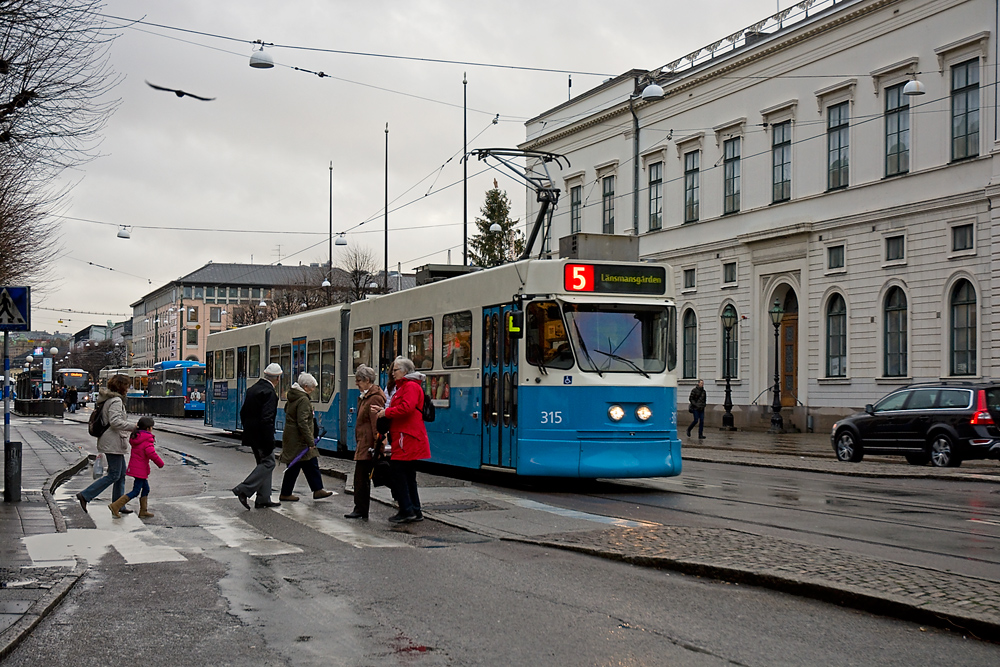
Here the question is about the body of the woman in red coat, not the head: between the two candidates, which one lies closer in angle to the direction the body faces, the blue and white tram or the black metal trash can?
the black metal trash can

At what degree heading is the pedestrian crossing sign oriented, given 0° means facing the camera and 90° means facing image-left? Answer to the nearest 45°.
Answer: approximately 0°

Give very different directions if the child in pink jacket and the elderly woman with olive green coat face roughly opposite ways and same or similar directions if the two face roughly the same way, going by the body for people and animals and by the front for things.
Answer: same or similar directions

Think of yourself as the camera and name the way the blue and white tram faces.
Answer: facing the viewer and to the right of the viewer

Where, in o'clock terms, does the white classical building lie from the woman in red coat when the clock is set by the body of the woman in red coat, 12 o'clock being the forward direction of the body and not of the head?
The white classical building is roughly at 4 o'clock from the woman in red coat.

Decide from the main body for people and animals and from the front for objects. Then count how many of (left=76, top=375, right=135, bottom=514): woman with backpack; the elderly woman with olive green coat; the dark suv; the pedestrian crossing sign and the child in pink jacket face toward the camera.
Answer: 1

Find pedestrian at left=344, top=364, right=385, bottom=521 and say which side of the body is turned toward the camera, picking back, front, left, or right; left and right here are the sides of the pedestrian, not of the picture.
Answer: left

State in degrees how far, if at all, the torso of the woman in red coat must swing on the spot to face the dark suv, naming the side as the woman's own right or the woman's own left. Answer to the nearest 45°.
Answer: approximately 135° to the woman's own right

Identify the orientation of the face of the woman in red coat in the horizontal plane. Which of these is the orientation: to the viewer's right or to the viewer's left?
to the viewer's left

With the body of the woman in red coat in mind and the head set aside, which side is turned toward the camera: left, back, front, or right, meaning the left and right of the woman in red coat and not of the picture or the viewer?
left
